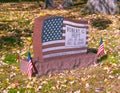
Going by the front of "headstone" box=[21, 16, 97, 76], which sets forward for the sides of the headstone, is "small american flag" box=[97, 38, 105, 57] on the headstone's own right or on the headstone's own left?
on the headstone's own left

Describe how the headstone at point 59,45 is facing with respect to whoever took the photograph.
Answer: facing the viewer and to the right of the viewer
